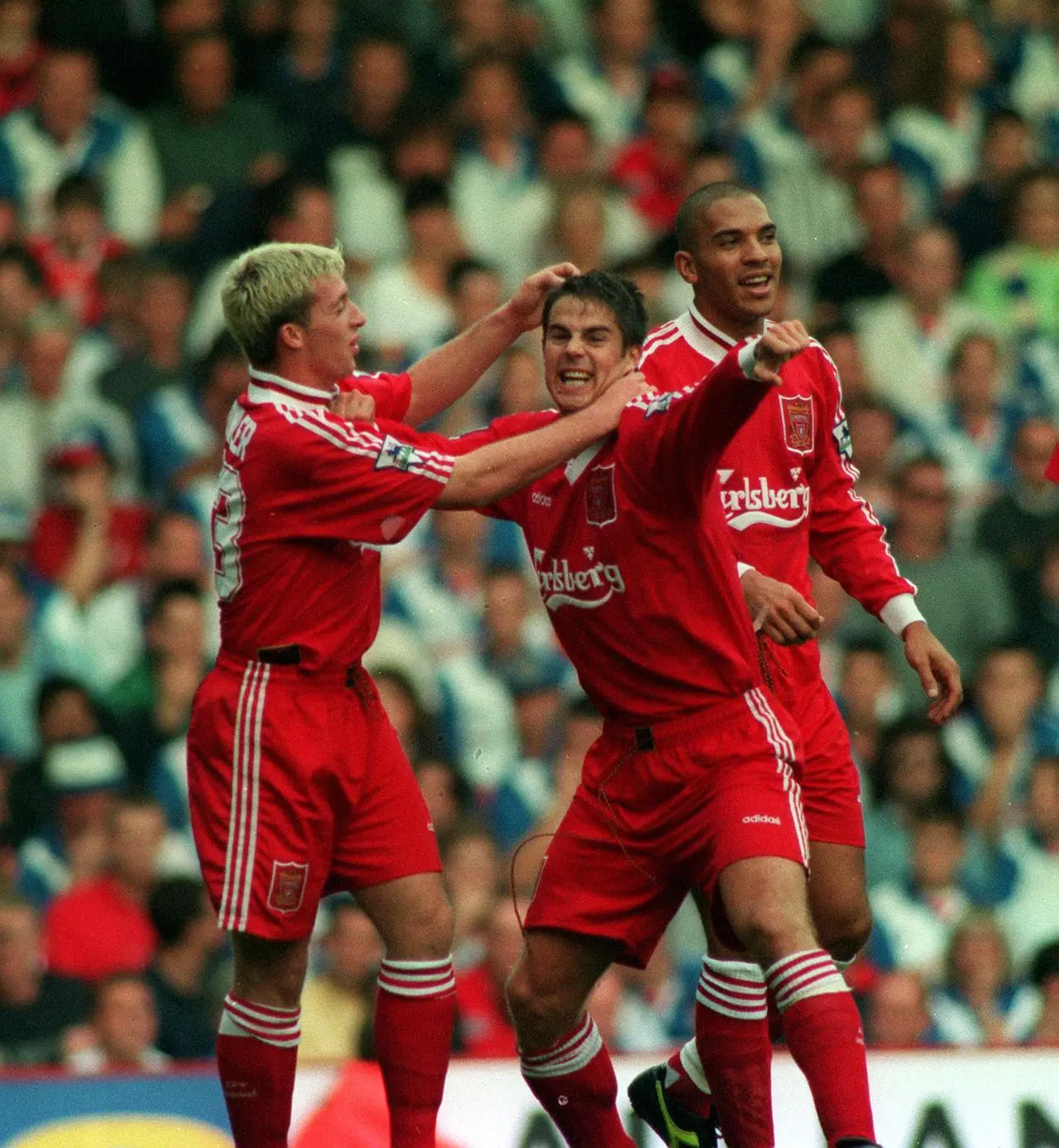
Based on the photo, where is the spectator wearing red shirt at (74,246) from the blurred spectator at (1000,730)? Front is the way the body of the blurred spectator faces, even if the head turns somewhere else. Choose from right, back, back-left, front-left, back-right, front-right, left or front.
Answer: right

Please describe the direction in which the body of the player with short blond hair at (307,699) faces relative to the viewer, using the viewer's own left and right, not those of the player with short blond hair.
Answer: facing to the right of the viewer

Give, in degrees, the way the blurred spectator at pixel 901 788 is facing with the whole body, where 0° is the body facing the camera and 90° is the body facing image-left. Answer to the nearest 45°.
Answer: approximately 315°

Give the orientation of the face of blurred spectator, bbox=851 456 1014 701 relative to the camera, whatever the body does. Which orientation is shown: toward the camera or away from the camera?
toward the camera

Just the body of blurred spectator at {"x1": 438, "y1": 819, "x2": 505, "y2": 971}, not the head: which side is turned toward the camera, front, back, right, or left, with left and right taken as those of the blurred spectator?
front

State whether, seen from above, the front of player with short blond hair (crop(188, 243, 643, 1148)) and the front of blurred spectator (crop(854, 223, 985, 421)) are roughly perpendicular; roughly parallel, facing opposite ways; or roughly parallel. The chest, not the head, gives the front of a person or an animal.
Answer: roughly perpendicular

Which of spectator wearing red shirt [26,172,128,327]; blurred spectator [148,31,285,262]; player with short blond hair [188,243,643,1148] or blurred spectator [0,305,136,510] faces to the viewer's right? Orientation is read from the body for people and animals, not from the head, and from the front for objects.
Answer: the player with short blond hair

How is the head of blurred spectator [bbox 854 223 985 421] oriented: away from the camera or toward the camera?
toward the camera

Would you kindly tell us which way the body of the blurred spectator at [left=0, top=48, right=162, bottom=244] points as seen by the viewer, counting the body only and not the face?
toward the camera

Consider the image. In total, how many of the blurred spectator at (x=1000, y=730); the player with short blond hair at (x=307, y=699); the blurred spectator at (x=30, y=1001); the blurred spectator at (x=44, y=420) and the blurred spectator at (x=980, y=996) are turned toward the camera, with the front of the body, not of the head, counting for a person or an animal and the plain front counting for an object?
4

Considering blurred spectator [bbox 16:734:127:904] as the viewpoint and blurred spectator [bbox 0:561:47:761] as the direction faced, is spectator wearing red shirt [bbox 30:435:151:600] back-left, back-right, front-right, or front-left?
front-right

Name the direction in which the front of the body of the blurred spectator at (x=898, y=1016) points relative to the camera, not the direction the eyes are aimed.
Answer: toward the camera

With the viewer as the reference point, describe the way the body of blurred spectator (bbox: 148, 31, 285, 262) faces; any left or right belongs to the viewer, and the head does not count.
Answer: facing the viewer

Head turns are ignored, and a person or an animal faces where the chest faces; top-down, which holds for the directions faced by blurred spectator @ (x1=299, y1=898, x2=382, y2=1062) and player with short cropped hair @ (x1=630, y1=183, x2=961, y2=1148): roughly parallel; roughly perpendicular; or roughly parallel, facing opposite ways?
roughly parallel
